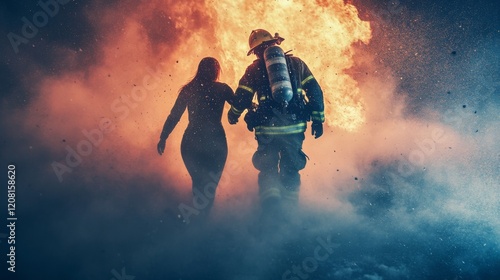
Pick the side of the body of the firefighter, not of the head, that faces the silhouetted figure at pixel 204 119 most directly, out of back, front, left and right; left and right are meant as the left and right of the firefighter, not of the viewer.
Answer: left

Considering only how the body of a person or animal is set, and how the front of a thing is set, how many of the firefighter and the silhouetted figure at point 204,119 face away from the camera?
2

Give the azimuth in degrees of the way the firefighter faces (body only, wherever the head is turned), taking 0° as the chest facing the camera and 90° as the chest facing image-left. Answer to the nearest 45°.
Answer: approximately 180°

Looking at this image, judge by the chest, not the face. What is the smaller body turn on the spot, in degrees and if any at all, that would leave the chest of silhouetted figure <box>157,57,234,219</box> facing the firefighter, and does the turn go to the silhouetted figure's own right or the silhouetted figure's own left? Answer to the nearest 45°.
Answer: approximately 90° to the silhouetted figure's own right

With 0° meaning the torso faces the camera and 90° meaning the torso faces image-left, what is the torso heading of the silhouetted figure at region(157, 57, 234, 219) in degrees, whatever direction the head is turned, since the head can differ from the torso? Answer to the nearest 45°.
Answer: approximately 180°
